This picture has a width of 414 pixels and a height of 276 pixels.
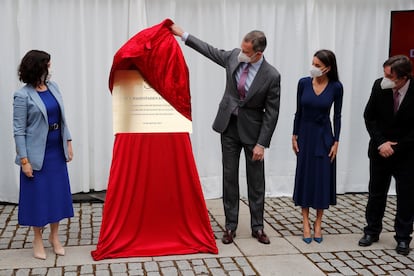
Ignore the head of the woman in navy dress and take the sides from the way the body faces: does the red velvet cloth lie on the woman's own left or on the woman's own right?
on the woman's own right

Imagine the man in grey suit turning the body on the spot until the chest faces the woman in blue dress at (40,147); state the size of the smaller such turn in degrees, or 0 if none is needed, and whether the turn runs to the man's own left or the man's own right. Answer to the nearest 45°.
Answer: approximately 90° to the man's own right

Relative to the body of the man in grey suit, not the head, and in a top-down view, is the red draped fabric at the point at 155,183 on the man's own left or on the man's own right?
on the man's own right

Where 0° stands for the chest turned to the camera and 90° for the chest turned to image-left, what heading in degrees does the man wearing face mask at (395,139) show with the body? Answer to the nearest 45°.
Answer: approximately 45°

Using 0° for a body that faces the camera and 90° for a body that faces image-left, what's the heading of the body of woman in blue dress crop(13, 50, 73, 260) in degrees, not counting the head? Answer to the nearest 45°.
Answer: approximately 315°

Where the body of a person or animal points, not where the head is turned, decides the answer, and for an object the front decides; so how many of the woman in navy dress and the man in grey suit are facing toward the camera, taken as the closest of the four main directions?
2

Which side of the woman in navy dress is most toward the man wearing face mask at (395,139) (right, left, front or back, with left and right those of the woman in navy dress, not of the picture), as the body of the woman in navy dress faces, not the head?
left

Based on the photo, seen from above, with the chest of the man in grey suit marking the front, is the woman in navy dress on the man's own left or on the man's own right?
on the man's own left
